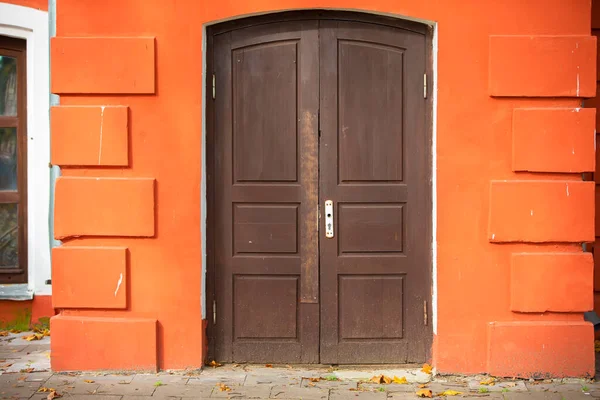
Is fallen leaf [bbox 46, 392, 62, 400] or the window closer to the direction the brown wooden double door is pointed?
the fallen leaf

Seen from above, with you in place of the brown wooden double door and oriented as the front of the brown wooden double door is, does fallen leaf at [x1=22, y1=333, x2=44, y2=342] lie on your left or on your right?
on your right

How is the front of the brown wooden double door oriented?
toward the camera

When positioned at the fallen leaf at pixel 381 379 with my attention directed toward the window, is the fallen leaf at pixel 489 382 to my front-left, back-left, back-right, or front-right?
back-right

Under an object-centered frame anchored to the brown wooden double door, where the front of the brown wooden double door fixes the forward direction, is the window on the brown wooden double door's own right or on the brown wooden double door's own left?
on the brown wooden double door's own right

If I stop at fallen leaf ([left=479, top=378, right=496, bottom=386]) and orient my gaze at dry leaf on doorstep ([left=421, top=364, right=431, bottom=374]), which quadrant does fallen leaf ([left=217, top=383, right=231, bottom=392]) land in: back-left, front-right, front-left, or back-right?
front-left
